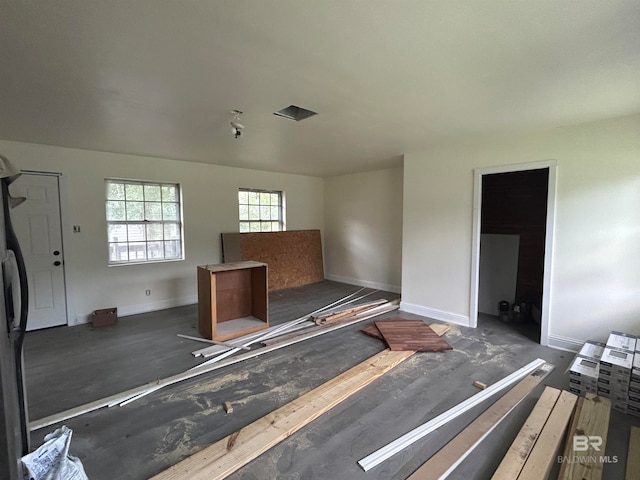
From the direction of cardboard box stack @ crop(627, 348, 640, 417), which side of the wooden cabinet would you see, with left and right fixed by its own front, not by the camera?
front

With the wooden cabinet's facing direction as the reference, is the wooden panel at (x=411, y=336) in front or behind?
in front

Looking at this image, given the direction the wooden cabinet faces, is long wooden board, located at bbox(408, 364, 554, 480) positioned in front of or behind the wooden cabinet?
in front

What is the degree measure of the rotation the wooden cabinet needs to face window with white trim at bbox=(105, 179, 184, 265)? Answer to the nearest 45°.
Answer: approximately 180°

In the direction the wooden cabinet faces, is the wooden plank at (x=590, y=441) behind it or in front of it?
in front

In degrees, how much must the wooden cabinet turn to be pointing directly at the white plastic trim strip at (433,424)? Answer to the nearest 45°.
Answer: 0° — it already faces it

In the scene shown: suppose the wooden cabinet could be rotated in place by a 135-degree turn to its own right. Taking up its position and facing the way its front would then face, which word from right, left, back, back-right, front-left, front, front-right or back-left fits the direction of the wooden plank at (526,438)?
back-left

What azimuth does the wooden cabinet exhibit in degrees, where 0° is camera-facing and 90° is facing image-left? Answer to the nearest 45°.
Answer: approximately 315°

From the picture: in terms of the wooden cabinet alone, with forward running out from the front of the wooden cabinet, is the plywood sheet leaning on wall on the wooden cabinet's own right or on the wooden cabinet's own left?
on the wooden cabinet's own left
